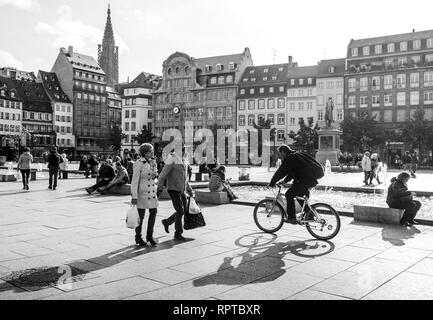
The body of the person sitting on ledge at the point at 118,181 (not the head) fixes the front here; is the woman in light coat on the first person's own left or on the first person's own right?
on the first person's own left

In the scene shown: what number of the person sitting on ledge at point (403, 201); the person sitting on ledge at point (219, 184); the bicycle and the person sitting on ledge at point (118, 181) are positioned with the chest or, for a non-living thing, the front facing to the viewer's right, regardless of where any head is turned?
2

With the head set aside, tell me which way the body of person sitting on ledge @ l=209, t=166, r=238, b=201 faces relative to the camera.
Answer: to the viewer's right

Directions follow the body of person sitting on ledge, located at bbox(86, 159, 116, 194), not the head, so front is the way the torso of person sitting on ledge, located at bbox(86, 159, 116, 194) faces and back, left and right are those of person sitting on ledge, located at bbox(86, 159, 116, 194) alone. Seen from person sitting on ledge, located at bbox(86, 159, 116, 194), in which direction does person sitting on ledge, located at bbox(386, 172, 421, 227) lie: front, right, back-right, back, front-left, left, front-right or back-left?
back-left

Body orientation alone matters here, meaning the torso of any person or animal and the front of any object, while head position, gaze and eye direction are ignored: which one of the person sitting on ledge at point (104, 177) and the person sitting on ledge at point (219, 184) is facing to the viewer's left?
the person sitting on ledge at point (104, 177)

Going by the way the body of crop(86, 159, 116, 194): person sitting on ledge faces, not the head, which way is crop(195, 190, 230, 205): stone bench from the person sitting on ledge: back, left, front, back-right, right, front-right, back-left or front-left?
back-left

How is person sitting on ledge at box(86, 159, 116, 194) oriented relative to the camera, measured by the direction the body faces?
to the viewer's left
